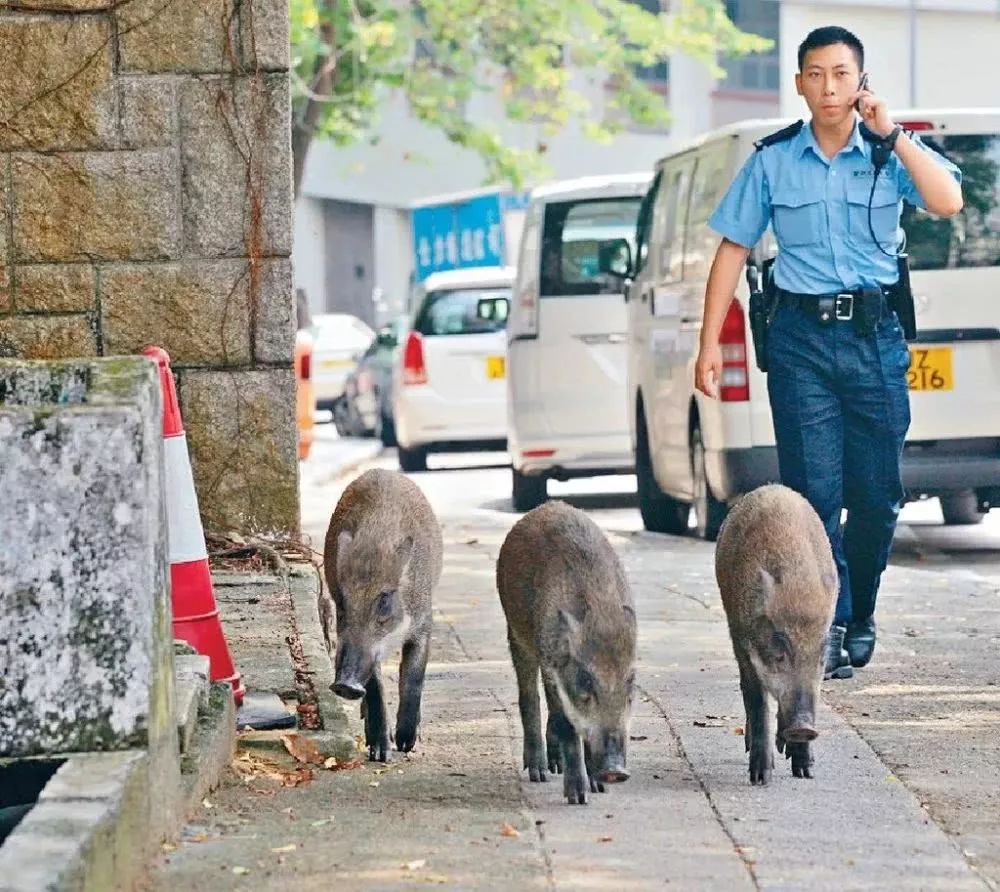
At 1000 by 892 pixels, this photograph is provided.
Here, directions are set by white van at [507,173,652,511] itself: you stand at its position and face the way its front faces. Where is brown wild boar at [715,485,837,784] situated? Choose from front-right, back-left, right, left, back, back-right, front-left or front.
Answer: back

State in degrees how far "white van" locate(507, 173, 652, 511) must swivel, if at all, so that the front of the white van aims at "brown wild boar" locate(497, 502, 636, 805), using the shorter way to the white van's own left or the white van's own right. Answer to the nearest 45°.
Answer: approximately 180°

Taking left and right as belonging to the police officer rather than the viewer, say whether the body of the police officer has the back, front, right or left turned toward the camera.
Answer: front

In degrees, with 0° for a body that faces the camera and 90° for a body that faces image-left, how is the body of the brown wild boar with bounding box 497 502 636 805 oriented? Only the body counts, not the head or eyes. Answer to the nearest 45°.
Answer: approximately 315°

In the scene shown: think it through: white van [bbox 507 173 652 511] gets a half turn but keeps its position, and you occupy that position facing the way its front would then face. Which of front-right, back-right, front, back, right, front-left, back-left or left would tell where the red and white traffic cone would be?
front

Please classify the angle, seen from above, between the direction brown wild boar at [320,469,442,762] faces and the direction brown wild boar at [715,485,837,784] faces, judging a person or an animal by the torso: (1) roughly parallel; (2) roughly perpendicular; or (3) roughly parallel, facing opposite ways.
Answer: roughly parallel

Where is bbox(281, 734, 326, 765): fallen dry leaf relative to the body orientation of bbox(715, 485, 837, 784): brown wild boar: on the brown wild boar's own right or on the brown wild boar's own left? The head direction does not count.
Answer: on the brown wild boar's own right

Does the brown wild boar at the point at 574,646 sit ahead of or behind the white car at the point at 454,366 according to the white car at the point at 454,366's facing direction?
behind

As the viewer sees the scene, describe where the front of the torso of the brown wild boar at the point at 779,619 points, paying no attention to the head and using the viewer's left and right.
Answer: facing the viewer

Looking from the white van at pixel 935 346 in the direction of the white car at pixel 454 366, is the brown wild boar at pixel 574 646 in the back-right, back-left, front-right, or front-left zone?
back-left

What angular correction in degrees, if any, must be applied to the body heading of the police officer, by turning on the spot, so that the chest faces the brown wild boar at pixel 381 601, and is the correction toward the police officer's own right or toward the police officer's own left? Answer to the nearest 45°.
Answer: approximately 45° to the police officer's own right

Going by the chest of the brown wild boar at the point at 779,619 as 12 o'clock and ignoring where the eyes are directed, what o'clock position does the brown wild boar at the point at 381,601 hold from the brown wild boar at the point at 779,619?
the brown wild boar at the point at 381,601 is roughly at 3 o'clock from the brown wild boar at the point at 779,619.

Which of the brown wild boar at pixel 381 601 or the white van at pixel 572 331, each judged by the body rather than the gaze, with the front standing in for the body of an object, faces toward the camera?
the brown wild boar

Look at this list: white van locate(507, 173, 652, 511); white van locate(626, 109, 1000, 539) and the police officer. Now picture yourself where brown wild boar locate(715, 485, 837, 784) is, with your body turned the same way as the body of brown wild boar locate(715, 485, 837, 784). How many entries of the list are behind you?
3

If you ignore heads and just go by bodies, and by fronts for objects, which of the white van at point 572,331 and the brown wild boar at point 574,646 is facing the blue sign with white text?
the white van

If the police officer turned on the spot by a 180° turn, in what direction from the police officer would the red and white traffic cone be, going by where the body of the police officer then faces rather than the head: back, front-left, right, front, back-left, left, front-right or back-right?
back-left

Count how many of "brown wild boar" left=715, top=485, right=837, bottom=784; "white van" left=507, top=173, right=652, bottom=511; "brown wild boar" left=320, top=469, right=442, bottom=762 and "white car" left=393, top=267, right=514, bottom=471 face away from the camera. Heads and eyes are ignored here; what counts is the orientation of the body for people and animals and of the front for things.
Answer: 2

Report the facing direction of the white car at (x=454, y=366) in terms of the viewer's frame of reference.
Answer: facing away from the viewer
